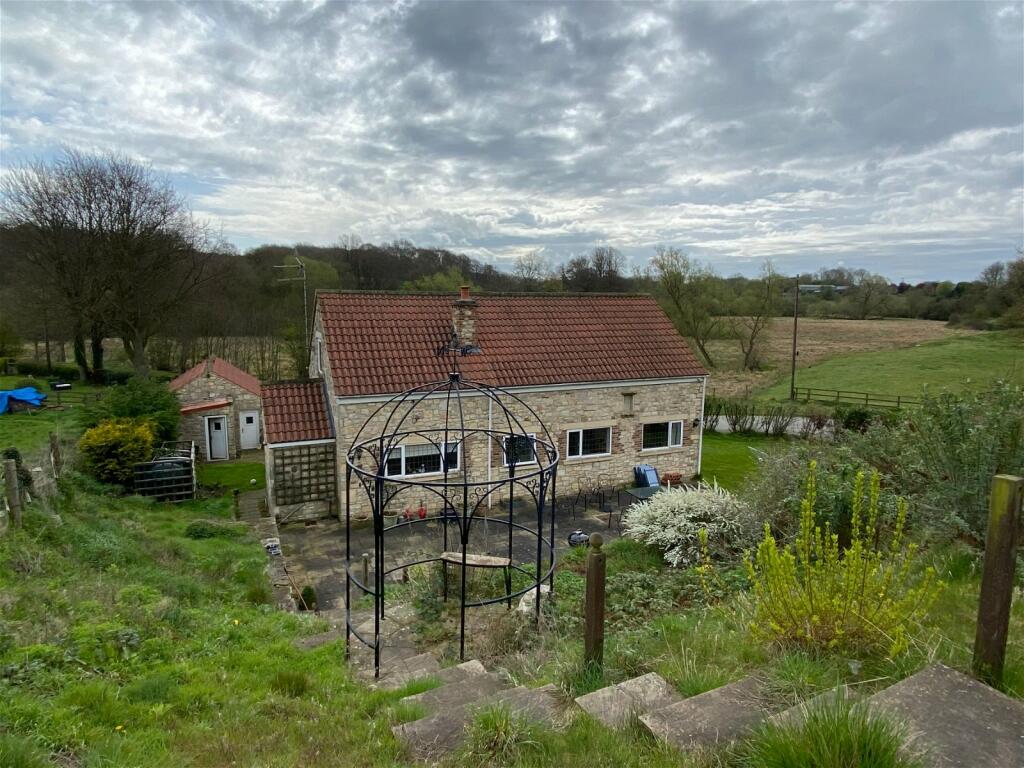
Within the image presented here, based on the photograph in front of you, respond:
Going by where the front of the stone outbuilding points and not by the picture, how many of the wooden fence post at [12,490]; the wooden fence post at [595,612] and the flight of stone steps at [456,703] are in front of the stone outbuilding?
3

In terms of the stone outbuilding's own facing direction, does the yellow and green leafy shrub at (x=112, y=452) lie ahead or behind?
ahead

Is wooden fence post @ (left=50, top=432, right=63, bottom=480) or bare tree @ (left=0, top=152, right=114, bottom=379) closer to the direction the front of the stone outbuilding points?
the wooden fence post

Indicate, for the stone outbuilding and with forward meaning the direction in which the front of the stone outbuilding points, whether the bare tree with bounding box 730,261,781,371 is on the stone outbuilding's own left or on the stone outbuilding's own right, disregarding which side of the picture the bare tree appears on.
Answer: on the stone outbuilding's own left

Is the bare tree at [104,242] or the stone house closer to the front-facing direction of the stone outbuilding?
the stone house

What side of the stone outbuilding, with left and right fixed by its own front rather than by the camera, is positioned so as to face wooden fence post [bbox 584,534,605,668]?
front

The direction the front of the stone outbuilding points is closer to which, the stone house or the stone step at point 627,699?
the stone step

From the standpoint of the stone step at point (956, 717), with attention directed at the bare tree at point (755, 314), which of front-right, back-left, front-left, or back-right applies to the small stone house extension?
front-left

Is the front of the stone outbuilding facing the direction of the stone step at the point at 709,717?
yes

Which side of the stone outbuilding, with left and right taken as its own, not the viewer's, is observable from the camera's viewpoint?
front

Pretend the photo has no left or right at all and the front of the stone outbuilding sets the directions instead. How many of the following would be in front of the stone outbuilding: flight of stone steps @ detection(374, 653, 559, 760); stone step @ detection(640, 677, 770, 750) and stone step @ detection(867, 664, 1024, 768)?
3

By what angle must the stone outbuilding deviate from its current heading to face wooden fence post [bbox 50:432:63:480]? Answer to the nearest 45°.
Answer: approximately 45° to its right

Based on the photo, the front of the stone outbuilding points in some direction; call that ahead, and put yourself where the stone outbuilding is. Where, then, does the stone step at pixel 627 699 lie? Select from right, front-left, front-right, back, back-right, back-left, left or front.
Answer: front

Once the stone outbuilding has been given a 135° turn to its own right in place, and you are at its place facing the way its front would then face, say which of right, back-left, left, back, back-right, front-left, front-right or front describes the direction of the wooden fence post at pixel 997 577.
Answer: back-left

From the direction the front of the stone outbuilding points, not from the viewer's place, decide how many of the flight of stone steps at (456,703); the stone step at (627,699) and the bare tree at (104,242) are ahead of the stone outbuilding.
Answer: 2

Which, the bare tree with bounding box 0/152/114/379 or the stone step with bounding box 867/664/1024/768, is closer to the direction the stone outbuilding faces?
the stone step

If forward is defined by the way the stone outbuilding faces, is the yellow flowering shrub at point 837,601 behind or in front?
in front

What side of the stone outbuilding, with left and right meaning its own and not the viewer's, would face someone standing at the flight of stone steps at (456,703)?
front
